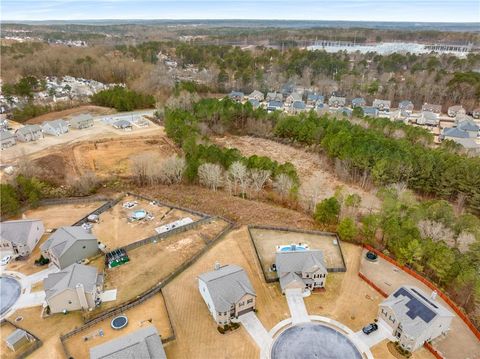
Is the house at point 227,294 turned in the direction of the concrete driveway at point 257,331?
yes

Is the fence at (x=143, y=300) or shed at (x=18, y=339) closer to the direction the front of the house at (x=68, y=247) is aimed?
the shed

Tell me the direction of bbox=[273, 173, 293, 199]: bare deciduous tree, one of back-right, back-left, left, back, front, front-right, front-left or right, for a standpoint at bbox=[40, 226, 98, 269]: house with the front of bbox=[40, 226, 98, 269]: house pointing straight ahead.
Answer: back-left

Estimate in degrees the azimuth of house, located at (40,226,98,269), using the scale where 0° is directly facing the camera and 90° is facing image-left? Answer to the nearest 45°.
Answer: approximately 45°

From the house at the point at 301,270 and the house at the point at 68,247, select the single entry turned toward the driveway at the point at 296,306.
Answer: the house at the point at 301,270

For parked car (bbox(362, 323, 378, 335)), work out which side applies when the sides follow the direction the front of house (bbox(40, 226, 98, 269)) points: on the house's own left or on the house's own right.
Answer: on the house's own left

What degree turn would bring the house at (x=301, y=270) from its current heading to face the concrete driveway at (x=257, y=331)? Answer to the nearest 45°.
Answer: approximately 45° to its right

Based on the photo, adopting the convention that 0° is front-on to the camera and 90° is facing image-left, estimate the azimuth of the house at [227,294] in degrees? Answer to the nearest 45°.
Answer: approximately 315°

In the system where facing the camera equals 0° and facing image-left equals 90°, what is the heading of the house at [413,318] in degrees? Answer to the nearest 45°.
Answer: approximately 45°

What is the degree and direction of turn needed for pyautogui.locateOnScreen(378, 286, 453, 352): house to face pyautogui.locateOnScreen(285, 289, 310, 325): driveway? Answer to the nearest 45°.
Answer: approximately 45° to its right

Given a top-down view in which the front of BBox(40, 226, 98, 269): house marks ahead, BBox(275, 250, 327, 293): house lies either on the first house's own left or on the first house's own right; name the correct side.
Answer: on the first house's own left

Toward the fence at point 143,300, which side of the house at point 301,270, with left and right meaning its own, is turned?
right
